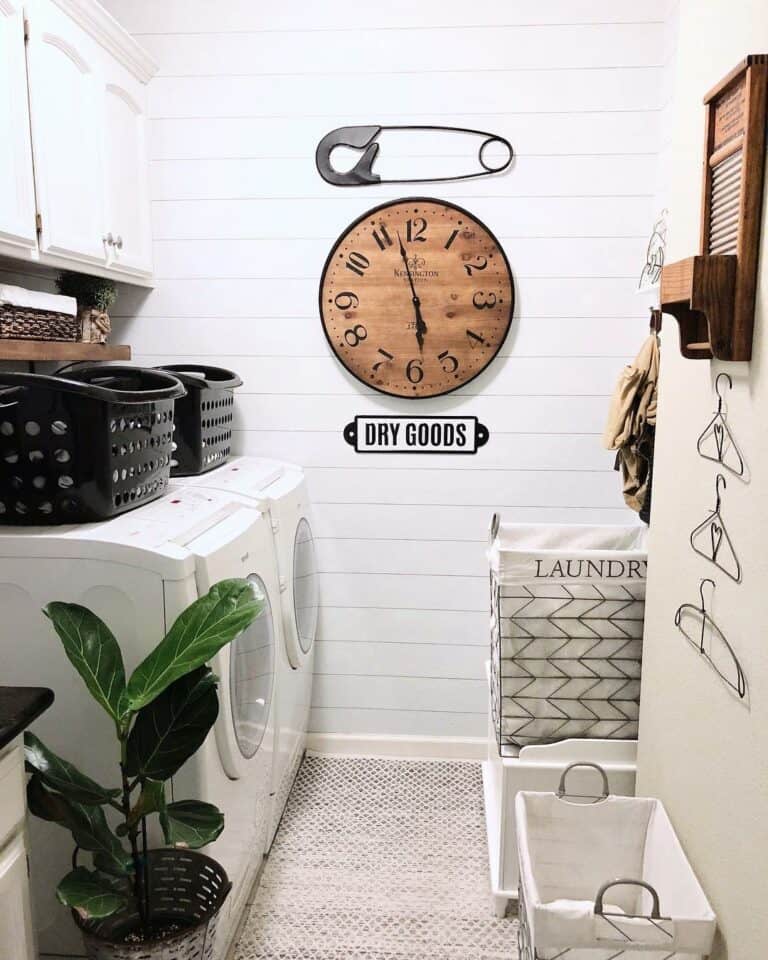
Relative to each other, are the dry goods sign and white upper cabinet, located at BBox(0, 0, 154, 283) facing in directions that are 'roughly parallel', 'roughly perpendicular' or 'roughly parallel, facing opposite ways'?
roughly perpendicular

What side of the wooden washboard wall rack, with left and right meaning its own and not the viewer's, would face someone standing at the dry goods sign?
right

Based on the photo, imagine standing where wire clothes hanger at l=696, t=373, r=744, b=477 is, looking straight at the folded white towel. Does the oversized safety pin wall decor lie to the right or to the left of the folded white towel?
right

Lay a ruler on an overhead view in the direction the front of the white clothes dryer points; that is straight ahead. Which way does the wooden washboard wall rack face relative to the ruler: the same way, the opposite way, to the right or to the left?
the opposite way

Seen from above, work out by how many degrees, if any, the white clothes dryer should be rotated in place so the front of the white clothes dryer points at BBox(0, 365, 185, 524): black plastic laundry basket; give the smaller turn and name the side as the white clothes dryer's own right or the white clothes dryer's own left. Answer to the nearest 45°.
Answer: approximately 135° to the white clothes dryer's own right

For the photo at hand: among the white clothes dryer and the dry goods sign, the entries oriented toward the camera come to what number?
1

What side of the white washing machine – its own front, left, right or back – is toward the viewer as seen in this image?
right

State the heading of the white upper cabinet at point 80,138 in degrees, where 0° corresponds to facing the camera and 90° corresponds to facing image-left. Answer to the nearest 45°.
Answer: approximately 315°

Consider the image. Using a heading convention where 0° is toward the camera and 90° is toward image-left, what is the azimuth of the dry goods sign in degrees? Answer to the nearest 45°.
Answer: approximately 0°

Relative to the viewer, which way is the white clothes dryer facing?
to the viewer's right

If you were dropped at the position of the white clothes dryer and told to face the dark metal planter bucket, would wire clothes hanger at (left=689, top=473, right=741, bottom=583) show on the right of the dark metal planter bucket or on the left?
left
